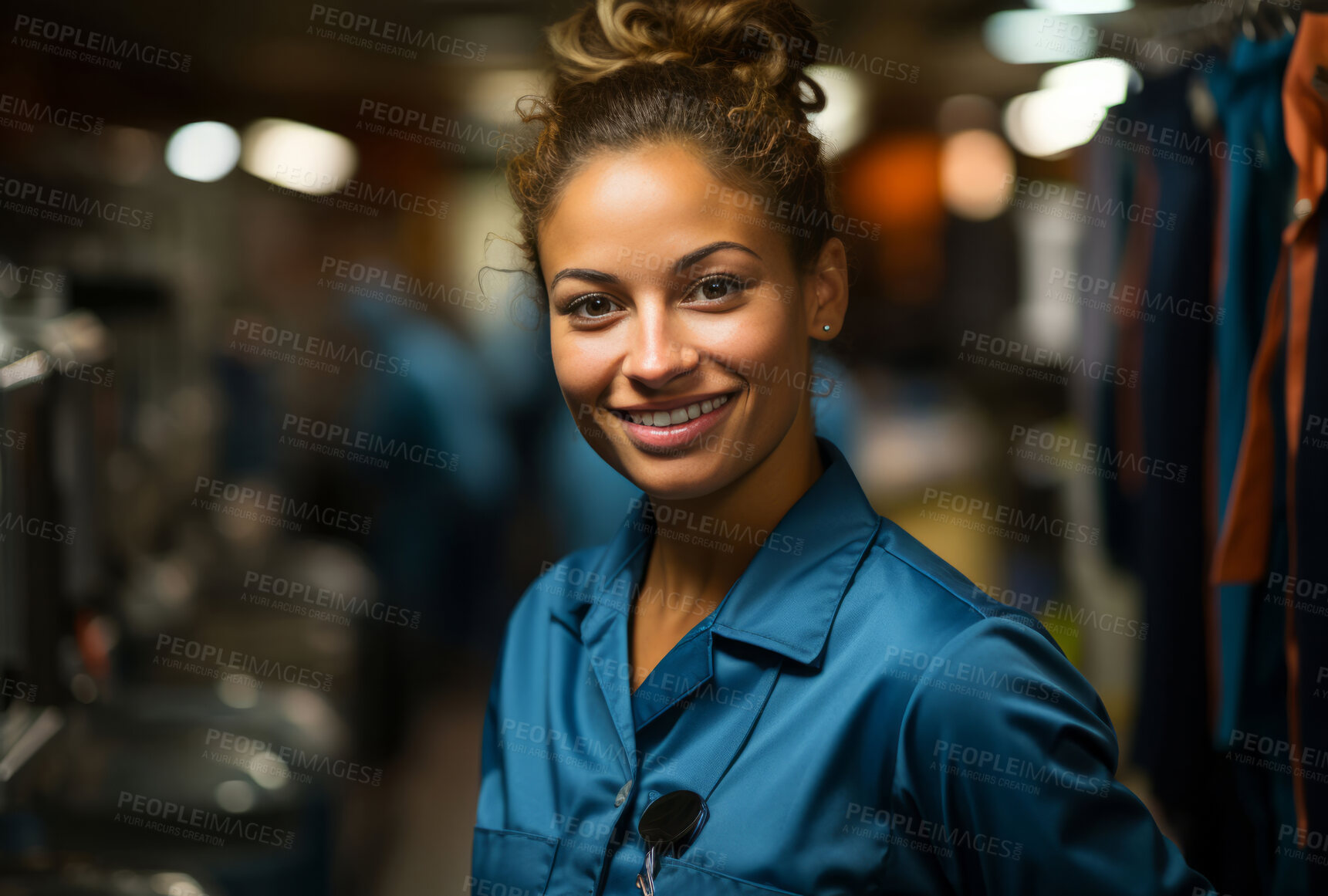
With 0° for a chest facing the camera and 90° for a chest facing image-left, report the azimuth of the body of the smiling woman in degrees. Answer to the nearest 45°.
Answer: approximately 45°

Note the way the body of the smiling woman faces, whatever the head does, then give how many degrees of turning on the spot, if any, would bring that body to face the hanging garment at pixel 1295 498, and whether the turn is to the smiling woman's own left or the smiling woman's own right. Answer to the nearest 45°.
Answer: approximately 180°
